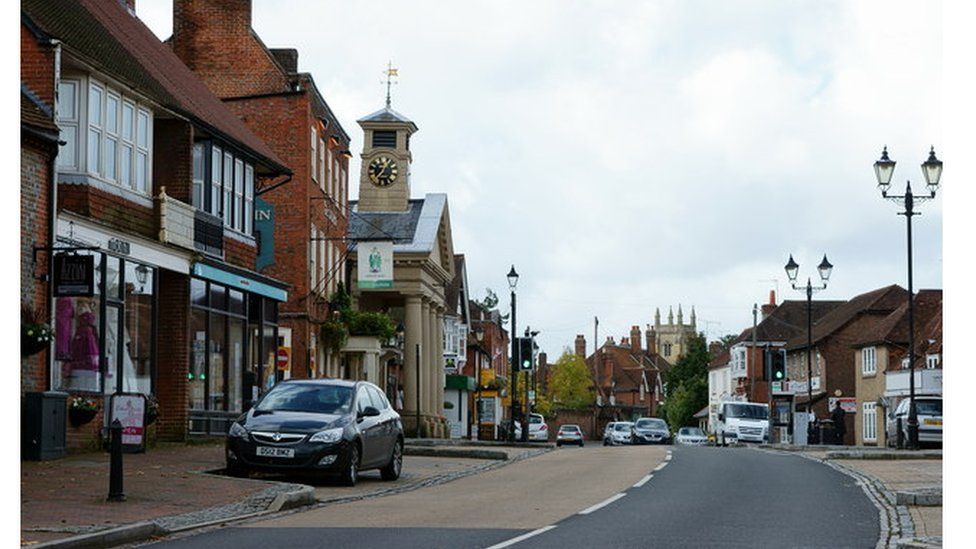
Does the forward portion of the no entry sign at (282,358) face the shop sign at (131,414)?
yes

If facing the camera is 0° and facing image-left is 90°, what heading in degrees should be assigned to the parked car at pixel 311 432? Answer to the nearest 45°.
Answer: approximately 45°

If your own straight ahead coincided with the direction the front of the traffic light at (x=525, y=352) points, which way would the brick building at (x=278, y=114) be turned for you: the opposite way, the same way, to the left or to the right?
to the left

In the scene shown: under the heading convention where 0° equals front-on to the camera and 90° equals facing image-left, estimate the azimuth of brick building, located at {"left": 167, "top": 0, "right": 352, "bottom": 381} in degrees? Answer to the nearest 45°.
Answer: approximately 270°

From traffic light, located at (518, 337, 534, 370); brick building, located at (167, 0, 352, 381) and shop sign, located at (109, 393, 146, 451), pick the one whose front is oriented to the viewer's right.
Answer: the brick building
